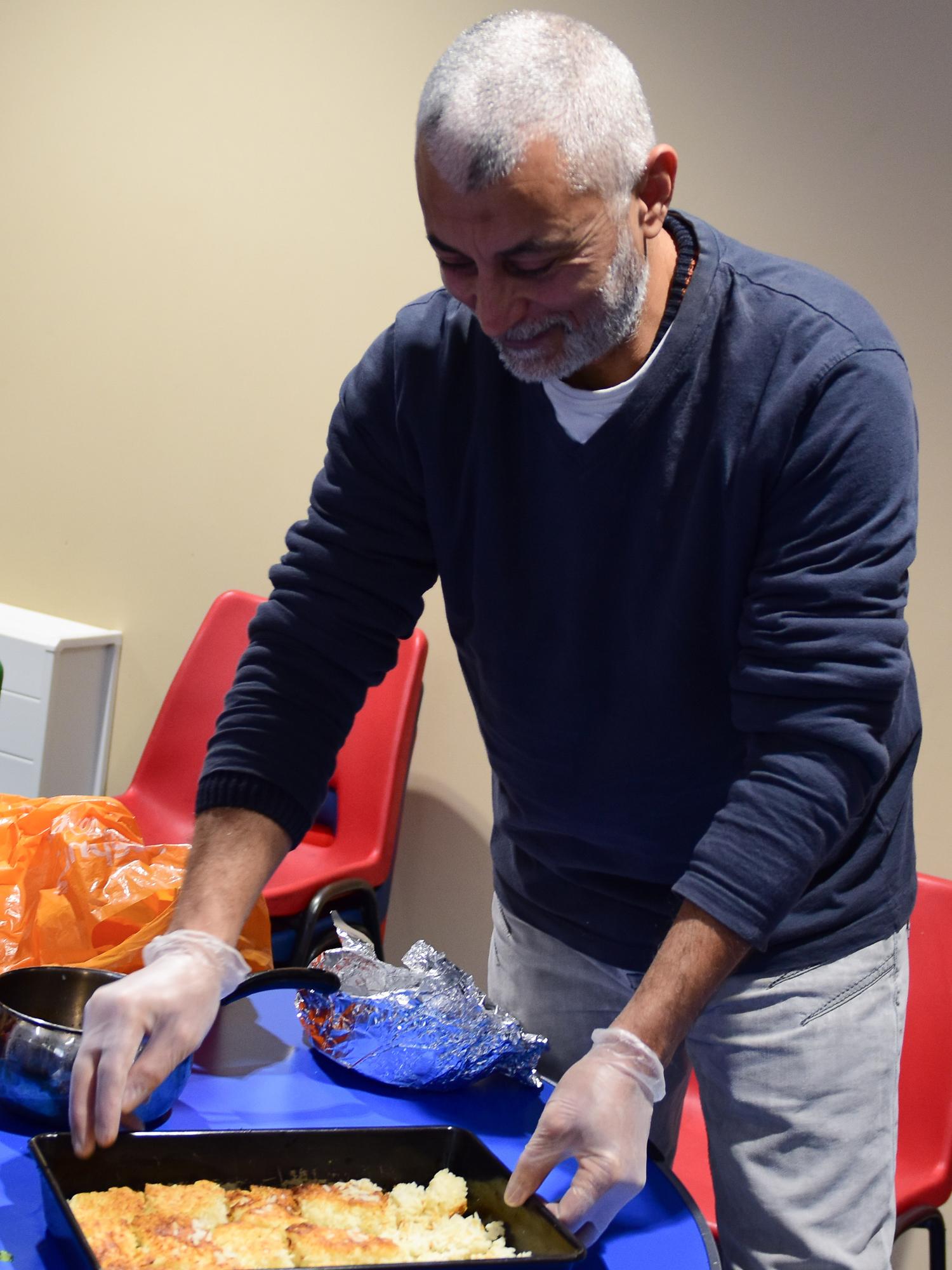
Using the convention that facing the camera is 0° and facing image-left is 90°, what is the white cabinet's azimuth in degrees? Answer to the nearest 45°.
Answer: approximately 45°

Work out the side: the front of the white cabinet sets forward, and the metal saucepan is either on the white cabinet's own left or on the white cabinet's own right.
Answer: on the white cabinet's own left

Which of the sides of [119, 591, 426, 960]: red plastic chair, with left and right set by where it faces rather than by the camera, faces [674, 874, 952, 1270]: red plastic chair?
left

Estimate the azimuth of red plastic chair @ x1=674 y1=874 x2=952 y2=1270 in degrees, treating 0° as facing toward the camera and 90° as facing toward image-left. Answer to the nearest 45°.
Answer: approximately 45°

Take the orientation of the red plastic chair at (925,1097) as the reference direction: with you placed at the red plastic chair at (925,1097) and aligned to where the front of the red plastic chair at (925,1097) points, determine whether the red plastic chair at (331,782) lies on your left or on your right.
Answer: on your right

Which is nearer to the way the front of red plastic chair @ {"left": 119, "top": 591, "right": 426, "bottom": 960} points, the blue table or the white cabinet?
the blue table
